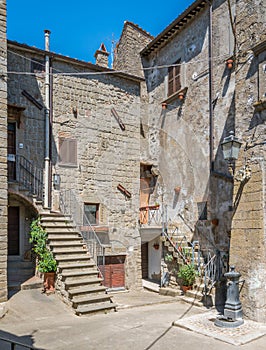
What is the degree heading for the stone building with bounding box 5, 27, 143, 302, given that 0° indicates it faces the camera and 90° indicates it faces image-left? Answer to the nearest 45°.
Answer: approximately 315°

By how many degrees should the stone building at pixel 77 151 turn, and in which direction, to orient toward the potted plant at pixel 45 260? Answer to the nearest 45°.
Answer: approximately 45° to its right

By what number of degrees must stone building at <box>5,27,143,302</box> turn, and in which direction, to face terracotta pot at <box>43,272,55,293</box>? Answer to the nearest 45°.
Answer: approximately 45° to its right

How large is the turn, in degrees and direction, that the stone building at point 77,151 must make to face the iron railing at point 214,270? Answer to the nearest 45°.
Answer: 0° — it already faces it
